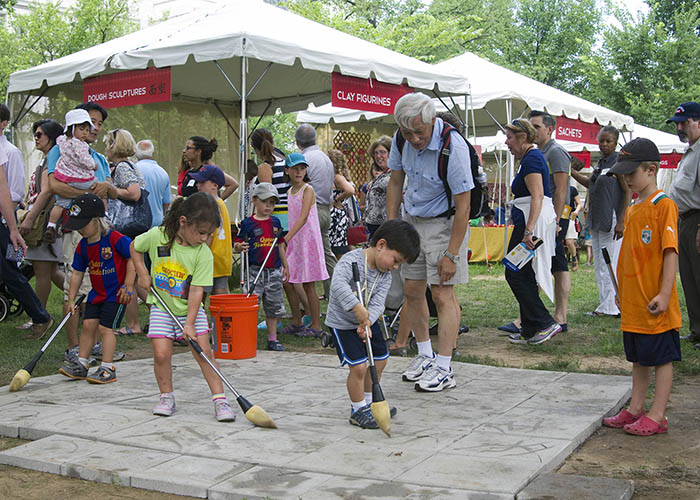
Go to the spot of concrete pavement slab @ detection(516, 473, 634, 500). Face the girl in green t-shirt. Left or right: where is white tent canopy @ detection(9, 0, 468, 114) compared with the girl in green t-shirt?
right

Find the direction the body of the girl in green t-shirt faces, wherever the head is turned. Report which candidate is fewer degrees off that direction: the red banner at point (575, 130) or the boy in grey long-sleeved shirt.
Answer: the boy in grey long-sleeved shirt

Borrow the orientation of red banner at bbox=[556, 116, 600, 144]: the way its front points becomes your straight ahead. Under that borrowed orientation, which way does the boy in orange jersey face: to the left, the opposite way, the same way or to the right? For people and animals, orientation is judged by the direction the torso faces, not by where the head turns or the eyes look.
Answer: to the right

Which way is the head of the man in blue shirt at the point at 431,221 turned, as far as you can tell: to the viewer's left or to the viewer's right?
to the viewer's left

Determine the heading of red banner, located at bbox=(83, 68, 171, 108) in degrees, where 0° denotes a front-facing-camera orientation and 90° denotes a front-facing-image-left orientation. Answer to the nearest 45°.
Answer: approximately 45°

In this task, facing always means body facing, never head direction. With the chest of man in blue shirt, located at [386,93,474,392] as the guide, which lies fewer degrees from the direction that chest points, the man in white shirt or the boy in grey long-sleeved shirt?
the boy in grey long-sleeved shirt

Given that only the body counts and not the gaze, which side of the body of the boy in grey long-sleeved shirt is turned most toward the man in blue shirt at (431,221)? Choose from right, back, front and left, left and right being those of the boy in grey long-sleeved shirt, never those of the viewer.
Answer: left

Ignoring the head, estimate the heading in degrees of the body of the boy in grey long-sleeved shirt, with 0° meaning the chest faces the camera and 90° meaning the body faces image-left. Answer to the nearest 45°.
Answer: approximately 315°
